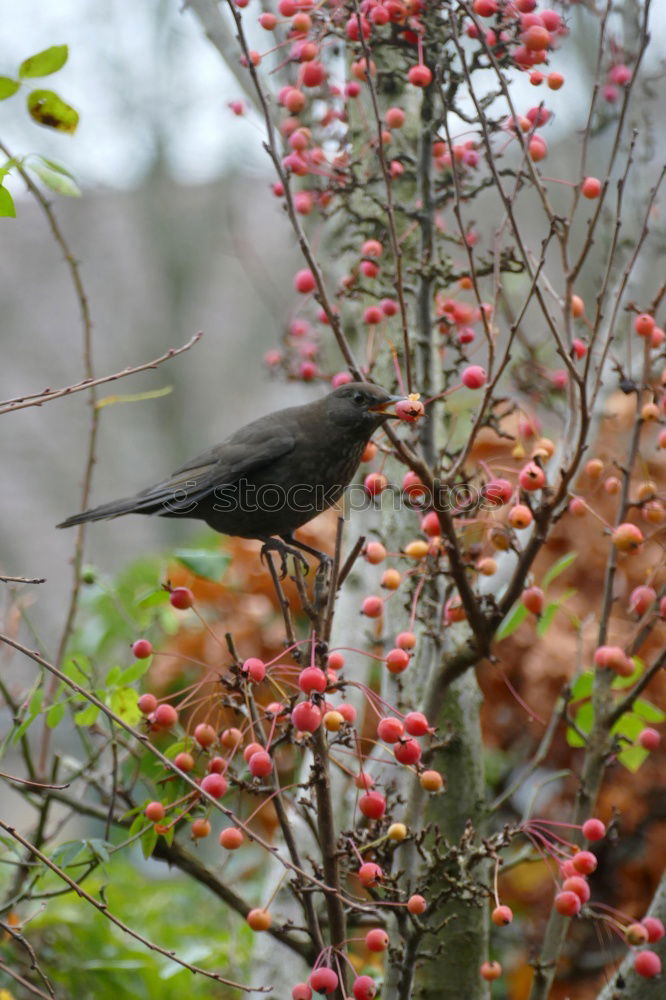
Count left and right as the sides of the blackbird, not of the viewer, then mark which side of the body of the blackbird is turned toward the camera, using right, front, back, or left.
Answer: right

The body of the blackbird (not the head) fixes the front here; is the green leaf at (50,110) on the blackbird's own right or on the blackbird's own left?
on the blackbird's own right

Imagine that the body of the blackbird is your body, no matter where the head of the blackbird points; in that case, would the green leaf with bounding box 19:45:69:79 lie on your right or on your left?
on your left
